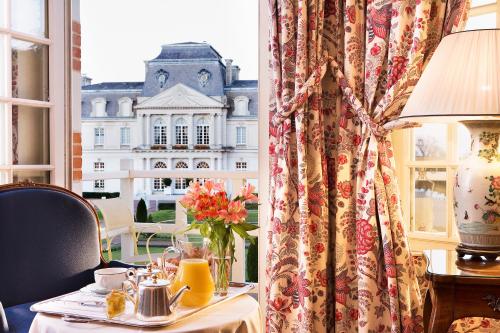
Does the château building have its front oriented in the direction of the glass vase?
yes

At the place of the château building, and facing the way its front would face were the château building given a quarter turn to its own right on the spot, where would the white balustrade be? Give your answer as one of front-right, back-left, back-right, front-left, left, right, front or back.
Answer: left

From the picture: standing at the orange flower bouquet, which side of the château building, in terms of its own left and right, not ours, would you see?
front

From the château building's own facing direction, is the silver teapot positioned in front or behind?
in front

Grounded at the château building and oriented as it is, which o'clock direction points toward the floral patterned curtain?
The floral patterned curtain is roughly at 12 o'clock from the château building.

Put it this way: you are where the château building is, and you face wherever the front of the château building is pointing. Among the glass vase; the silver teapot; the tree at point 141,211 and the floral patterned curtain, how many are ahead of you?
4

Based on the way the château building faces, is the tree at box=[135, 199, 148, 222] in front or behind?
in front

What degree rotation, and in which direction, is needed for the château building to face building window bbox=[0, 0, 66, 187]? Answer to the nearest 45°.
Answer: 0° — it already faces it

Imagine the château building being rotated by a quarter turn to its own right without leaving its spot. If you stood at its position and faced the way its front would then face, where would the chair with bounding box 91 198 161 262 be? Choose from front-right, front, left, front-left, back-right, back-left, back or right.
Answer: left

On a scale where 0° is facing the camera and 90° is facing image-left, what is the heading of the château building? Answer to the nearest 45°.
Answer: approximately 0°

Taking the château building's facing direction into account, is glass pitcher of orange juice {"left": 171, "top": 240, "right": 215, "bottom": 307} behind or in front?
in front

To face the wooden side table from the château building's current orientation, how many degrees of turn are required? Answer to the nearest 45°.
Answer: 0° — it already faces it

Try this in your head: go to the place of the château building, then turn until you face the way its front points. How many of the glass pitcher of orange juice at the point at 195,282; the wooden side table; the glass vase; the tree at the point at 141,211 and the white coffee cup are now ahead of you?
5

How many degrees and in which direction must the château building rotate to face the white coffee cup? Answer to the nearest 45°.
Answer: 0° — it already faces it

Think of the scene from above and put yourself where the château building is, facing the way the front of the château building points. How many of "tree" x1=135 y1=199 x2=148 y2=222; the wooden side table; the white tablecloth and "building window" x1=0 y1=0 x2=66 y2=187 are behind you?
0
